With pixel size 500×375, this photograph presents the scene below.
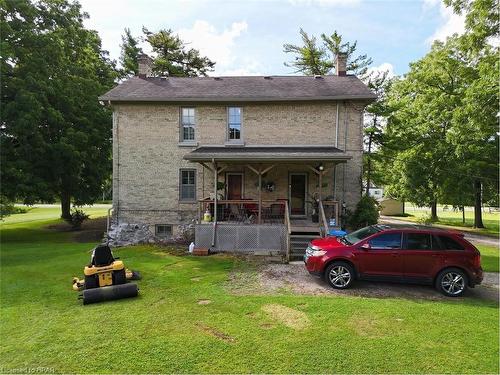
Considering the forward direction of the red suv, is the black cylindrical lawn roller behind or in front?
in front

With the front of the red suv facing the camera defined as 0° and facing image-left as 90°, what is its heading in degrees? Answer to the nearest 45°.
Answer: approximately 90°

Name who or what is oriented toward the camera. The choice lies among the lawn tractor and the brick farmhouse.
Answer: the brick farmhouse

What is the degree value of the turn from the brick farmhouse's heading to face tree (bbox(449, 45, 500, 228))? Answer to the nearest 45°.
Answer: approximately 90° to its left

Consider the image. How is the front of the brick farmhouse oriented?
toward the camera

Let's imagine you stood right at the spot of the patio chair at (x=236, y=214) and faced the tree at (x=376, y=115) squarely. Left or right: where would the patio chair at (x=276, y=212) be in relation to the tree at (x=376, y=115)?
right

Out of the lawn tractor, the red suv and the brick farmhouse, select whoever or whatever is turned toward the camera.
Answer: the brick farmhouse

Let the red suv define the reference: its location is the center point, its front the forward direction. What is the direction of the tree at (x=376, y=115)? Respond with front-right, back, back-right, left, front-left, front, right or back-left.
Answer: right

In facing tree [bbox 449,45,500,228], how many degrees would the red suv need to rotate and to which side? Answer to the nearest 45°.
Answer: approximately 90° to its right
